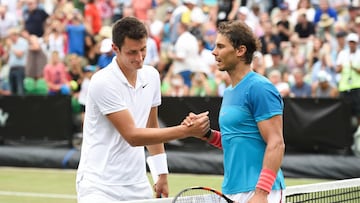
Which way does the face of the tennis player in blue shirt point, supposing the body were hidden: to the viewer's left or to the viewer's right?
to the viewer's left

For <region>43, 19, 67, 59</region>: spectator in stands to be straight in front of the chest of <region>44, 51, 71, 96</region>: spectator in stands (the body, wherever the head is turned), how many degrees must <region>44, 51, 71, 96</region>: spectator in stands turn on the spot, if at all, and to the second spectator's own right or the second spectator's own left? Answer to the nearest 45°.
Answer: approximately 180°

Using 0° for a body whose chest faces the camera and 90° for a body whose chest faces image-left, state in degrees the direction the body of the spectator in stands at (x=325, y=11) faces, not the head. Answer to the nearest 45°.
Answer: approximately 0°

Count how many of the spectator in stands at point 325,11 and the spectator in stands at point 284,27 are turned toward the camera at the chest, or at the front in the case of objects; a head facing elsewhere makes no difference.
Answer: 2

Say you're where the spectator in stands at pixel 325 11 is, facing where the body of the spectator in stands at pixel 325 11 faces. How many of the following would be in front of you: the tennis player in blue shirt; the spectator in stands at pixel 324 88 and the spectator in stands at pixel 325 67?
3
